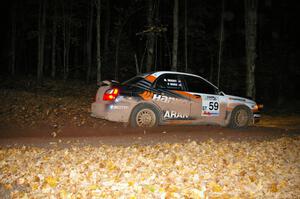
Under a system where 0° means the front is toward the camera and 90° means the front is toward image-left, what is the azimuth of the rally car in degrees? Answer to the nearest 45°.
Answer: approximately 270°
